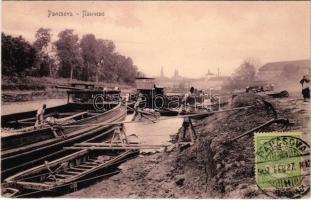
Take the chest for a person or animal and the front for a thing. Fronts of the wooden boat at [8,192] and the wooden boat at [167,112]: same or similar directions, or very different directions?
very different directions

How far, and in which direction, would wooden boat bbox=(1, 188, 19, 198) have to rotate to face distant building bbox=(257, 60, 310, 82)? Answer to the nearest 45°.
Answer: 0° — it already faces it

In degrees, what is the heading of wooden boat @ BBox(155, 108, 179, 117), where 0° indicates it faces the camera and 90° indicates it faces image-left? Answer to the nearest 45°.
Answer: approximately 90°

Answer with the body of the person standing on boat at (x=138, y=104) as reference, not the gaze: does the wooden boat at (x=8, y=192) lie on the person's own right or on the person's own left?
on the person's own right

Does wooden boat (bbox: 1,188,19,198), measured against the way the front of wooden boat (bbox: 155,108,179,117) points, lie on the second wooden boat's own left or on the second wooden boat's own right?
on the second wooden boat's own left

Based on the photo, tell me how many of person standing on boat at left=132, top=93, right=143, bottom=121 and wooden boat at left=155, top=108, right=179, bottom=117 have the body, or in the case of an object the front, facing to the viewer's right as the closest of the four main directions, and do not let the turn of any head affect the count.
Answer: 1

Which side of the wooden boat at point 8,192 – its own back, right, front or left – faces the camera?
right
